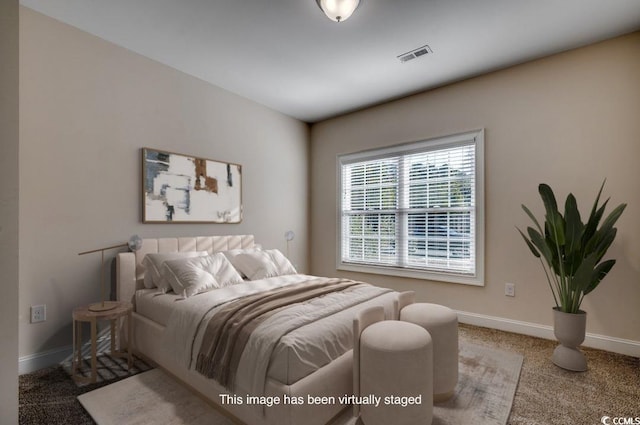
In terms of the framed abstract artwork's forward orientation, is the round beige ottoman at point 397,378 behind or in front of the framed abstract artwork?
in front

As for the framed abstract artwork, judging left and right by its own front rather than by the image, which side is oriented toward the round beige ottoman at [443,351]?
front

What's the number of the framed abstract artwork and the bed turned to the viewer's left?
0

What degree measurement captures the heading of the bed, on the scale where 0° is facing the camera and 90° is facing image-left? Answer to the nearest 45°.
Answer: approximately 315°

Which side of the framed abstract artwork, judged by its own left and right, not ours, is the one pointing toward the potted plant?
front
